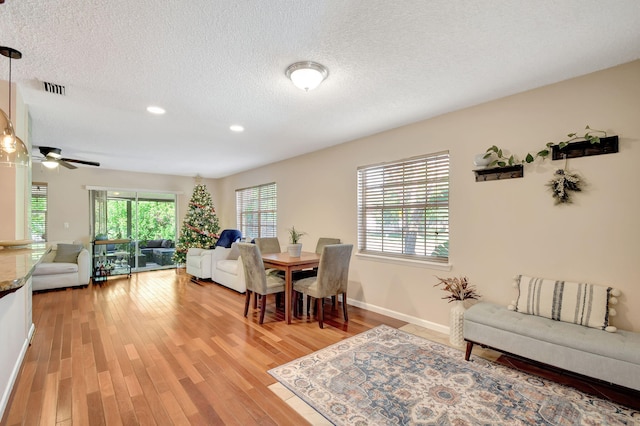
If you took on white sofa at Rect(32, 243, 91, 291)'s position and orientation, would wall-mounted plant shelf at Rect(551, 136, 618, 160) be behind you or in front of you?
in front

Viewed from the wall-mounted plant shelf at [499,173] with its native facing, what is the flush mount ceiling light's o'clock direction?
The flush mount ceiling light is roughly at 12 o'clock from the wall-mounted plant shelf.

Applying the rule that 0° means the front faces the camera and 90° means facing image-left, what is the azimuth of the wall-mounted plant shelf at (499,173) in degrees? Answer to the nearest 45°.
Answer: approximately 45°

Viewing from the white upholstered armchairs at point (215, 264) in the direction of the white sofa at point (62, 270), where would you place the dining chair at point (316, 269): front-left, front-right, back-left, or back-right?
back-left

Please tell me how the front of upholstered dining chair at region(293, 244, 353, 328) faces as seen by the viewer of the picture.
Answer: facing away from the viewer and to the left of the viewer

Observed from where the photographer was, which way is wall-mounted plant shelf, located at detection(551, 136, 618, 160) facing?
facing the viewer and to the left of the viewer

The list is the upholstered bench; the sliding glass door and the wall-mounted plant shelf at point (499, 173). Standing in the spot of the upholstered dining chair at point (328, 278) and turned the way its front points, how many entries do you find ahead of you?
1

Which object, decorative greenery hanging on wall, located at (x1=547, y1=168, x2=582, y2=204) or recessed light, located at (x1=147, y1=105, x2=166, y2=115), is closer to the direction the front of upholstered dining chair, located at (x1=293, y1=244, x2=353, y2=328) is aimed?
the recessed light

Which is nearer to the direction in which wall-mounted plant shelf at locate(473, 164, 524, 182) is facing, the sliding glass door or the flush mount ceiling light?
the flush mount ceiling light

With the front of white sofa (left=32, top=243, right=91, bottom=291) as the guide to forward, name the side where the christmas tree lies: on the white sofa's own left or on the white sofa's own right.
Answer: on the white sofa's own left

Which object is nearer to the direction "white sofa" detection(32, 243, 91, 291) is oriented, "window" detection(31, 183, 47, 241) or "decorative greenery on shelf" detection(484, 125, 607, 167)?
the decorative greenery on shelf

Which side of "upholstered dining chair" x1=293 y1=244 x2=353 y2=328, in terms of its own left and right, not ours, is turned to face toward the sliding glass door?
front

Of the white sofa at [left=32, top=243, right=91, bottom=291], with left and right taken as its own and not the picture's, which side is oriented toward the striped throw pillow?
front

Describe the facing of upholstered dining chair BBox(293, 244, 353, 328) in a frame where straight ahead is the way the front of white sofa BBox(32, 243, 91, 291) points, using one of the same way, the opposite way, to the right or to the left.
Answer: the opposite way
